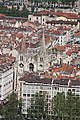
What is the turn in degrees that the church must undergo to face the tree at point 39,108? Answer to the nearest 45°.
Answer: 0° — it already faces it

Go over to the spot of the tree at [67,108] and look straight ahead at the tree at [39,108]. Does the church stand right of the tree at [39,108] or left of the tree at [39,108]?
right

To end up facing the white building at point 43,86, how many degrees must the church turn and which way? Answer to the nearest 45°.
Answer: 0° — it already faces it

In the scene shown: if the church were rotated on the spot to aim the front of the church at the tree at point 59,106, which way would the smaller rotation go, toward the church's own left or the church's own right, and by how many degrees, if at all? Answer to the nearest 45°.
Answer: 0° — it already faces it

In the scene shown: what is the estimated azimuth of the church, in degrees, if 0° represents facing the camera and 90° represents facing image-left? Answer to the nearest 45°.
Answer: approximately 0°
